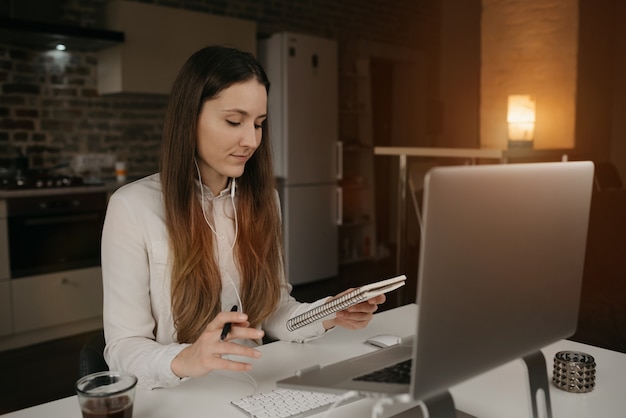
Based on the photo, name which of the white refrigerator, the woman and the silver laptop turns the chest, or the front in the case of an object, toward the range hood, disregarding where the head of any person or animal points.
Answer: the silver laptop

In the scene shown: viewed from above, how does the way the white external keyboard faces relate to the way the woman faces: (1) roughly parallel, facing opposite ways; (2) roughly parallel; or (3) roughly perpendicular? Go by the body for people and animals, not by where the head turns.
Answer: roughly parallel, facing opposite ways

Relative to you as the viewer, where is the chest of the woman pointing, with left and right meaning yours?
facing the viewer and to the right of the viewer

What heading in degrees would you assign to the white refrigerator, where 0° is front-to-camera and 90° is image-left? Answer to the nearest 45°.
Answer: approximately 315°

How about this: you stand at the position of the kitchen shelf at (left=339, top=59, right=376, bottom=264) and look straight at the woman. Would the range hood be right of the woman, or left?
right

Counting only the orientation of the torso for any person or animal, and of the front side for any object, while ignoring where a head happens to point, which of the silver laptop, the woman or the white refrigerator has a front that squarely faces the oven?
the silver laptop

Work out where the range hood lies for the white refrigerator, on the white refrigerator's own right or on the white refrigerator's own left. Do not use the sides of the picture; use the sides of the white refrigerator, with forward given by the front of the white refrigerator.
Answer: on the white refrigerator's own right

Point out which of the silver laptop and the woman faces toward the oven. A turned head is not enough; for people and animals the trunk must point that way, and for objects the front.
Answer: the silver laptop

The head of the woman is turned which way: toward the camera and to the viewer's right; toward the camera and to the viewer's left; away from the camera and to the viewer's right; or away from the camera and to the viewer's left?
toward the camera and to the viewer's right

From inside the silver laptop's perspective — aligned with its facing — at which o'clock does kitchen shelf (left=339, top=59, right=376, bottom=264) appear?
The kitchen shelf is roughly at 1 o'clock from the silver laptop.

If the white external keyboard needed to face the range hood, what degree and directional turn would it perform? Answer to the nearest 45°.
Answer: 0° — it already faces it

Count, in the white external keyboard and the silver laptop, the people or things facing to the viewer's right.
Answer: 0

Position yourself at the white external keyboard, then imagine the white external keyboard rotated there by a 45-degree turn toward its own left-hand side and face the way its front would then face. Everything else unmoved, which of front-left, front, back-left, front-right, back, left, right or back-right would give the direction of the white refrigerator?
right

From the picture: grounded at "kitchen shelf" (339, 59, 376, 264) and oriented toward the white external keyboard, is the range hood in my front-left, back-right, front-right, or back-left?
front-right

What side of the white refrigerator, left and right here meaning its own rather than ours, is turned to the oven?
right

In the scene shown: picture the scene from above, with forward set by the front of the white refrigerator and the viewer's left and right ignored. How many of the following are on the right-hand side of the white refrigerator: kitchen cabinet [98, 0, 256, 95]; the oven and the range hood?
3

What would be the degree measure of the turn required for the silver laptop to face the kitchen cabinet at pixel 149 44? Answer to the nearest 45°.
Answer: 0° — it already faces it
